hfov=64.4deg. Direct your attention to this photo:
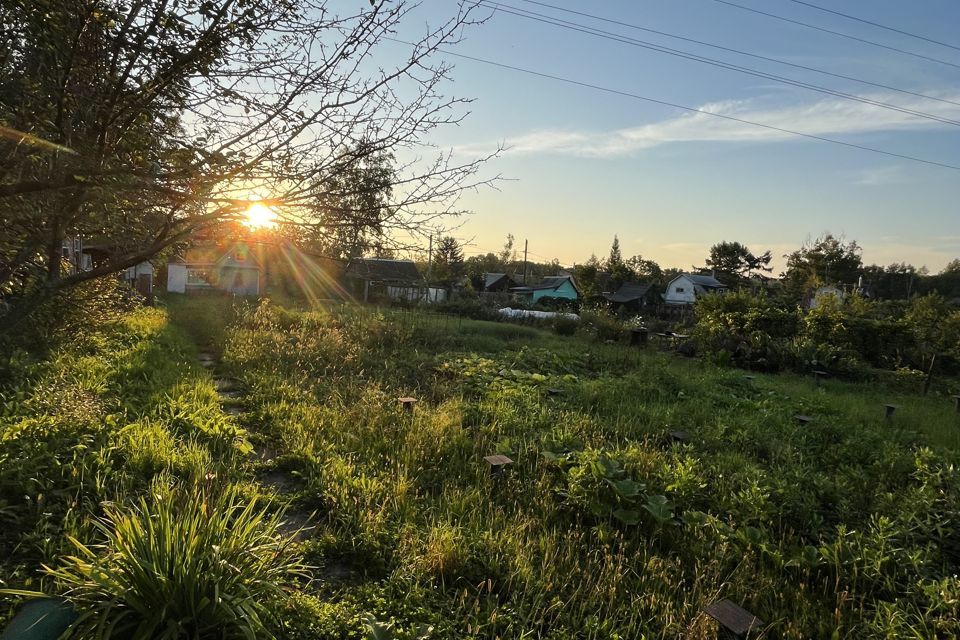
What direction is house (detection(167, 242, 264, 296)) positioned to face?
toward the camera

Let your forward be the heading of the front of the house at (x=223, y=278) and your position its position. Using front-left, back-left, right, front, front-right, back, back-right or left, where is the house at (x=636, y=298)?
left

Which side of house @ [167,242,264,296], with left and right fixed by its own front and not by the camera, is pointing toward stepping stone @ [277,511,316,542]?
front

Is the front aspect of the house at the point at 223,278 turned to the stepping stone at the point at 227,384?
yes

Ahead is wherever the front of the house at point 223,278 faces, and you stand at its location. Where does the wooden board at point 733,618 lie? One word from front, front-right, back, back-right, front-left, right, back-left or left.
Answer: front

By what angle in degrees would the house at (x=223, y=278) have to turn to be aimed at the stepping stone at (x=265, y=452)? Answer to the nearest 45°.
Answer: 0° — it already faces it

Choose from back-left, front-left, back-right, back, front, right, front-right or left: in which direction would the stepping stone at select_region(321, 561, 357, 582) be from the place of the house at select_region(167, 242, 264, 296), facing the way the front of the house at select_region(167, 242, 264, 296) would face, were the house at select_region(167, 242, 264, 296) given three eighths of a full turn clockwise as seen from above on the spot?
back-left

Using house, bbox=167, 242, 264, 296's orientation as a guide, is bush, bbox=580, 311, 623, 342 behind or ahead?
ahead

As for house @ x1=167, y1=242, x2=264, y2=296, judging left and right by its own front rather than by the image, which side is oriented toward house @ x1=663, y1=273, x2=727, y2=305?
left

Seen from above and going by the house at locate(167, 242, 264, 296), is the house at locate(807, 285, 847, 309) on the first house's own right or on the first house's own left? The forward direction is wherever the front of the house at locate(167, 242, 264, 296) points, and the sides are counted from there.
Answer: on the first house's own left

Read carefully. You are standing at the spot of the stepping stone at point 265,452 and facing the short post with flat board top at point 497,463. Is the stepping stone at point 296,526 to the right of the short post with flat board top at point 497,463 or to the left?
right

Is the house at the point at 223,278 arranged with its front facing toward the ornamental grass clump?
yes
